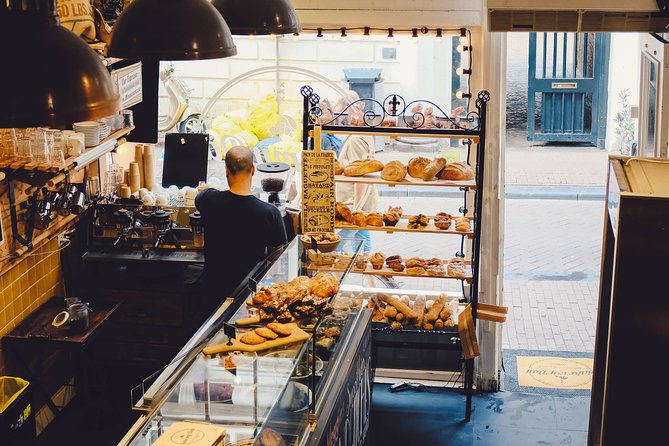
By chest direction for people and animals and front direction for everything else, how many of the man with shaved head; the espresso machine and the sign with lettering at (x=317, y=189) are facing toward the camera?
2

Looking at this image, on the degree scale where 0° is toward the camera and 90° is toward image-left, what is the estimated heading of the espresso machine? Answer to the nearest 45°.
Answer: approximately 0°

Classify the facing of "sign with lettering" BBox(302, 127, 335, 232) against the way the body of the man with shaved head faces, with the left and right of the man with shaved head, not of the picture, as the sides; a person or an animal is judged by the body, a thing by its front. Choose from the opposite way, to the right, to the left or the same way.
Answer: the opposite way

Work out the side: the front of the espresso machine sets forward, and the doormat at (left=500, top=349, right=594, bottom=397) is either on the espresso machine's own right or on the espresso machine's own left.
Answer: on the espresso machine's own left

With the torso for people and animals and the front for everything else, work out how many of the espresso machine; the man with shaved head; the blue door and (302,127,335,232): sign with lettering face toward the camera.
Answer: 3

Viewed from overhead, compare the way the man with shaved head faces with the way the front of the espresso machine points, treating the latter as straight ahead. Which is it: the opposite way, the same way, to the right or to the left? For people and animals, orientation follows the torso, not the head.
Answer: the opposite way

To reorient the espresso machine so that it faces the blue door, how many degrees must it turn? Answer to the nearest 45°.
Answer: approximately 135° to its left

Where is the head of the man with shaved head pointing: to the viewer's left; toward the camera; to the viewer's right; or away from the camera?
away from the camera

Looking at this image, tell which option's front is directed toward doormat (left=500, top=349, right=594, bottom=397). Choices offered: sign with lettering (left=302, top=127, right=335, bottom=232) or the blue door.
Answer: the blue door

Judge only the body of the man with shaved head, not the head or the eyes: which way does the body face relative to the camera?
away from the camera
